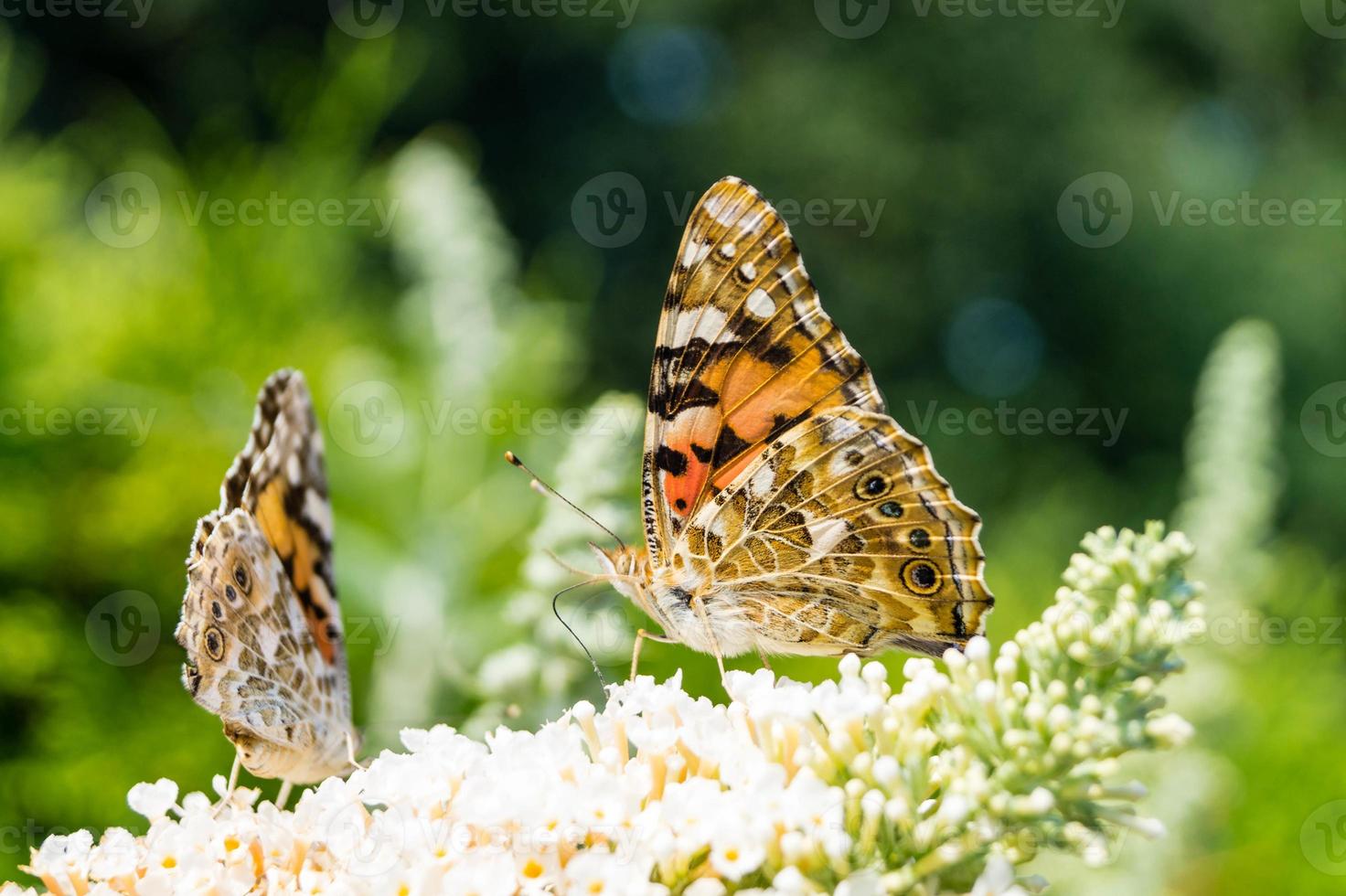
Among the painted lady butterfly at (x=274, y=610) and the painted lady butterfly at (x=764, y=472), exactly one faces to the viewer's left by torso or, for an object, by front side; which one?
the painted lady butterfly at (x=764, y=472)

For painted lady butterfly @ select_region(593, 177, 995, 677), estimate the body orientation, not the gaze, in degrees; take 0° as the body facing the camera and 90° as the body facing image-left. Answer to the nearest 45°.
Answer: approximately 90°

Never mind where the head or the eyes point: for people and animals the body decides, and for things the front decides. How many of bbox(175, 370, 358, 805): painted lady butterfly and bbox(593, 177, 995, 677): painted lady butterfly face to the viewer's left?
1
